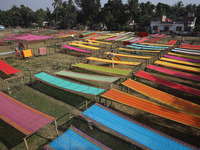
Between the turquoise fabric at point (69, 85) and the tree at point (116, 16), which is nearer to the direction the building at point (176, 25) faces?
the turquoise fabric

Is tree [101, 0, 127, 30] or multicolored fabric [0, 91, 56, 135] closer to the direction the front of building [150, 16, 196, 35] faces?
the multicolored fabric

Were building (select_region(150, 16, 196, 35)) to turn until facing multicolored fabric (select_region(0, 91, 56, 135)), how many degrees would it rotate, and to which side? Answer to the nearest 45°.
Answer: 0° — it already faces it

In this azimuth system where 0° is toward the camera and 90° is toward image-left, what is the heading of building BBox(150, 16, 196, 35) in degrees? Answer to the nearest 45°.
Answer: approximately 0°

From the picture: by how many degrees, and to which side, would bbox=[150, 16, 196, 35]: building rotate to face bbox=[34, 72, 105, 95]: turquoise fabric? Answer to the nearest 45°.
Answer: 0° — it already faces it

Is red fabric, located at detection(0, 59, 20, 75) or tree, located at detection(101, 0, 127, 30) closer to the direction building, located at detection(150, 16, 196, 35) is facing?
the red fabric

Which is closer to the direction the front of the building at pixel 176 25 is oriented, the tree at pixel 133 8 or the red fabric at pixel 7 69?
the red fabric
